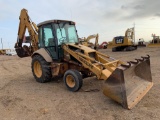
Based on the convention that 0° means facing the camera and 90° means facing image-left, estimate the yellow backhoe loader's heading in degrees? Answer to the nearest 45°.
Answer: approximately 315°

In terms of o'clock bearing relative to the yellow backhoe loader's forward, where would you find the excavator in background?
The excavator in background is roughly at 8 o'clock from the yellow backhoe loader.

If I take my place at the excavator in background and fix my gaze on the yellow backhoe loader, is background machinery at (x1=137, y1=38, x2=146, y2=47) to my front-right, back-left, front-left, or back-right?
back-left

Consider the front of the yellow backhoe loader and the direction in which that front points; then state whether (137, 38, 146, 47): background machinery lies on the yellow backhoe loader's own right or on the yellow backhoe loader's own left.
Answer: on the yellow backhoe loader's own left

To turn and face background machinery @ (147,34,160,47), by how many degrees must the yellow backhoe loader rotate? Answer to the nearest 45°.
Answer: approximately 90° to its left
